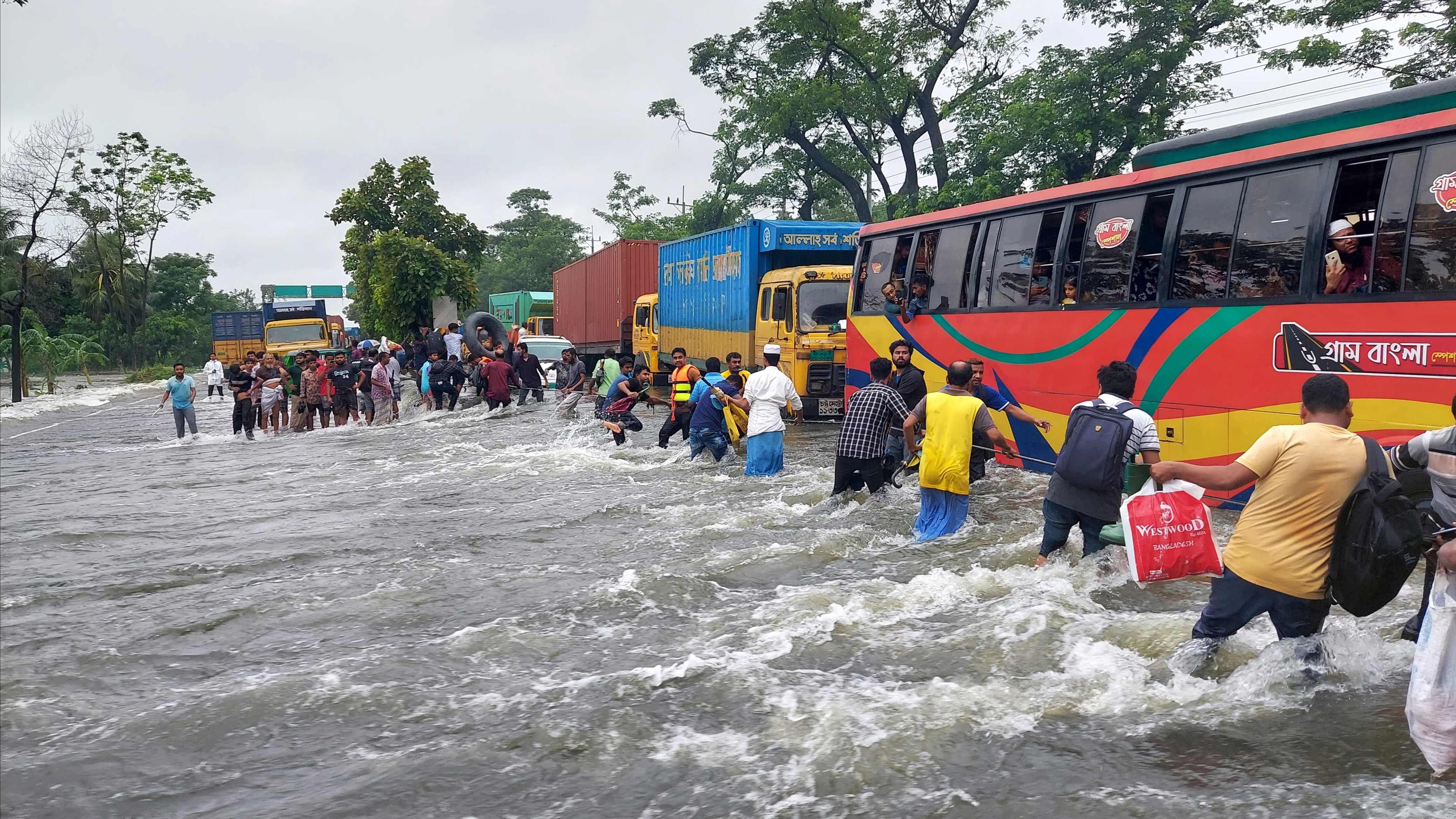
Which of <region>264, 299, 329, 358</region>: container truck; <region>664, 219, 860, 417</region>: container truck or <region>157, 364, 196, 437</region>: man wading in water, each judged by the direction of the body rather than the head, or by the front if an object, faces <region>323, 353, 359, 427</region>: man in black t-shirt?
<region>264, 299, 329, 358</region>: container truck

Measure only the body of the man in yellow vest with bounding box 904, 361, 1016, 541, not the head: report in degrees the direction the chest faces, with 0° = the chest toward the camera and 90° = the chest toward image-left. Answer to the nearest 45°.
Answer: approximately 180°

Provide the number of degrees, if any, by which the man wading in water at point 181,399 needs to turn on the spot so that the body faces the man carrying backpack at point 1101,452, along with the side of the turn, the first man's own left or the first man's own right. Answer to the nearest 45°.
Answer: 0° — they already face them

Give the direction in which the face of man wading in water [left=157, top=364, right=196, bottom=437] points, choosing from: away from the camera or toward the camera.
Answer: toward the camera

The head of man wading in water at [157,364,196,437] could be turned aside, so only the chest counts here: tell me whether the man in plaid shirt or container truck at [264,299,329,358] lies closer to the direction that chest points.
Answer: the man in plaid shirt

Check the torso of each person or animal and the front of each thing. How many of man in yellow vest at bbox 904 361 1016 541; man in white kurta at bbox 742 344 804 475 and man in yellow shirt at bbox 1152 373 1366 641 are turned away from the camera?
3

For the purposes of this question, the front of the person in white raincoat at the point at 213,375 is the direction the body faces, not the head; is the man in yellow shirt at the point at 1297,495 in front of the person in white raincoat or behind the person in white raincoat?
in front

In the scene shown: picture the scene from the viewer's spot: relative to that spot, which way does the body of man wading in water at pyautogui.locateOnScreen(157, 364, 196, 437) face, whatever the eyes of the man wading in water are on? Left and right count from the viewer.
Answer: facing the viewer

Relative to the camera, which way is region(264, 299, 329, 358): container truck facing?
toward the camera

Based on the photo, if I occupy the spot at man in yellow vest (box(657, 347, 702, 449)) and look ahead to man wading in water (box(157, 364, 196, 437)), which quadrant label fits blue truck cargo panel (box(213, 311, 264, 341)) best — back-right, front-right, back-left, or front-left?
front-right

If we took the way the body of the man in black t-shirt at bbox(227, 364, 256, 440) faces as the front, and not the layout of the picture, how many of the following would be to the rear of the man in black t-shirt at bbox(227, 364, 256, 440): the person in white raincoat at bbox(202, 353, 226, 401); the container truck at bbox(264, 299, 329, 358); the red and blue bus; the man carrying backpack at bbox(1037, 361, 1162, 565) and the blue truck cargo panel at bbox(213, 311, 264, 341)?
3

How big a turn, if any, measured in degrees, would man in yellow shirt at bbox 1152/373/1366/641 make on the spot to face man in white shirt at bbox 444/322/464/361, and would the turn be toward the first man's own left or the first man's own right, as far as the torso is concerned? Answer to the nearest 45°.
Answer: approximately 45° to the first man's own left

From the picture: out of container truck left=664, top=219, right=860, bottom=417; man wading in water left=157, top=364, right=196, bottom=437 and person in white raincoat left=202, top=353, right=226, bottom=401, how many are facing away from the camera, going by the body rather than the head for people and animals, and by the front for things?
0

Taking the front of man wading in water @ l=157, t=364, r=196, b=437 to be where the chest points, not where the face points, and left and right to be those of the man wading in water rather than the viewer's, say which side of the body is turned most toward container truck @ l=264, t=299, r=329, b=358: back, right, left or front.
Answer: back

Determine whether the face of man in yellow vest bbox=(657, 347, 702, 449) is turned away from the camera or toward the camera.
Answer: toward the camera

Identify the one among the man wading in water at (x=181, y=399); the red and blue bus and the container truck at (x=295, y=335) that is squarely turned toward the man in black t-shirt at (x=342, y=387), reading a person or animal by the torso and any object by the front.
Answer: the container truck

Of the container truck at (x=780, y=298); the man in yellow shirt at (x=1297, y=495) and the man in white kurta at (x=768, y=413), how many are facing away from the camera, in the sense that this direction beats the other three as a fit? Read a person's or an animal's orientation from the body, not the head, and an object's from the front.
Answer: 2
